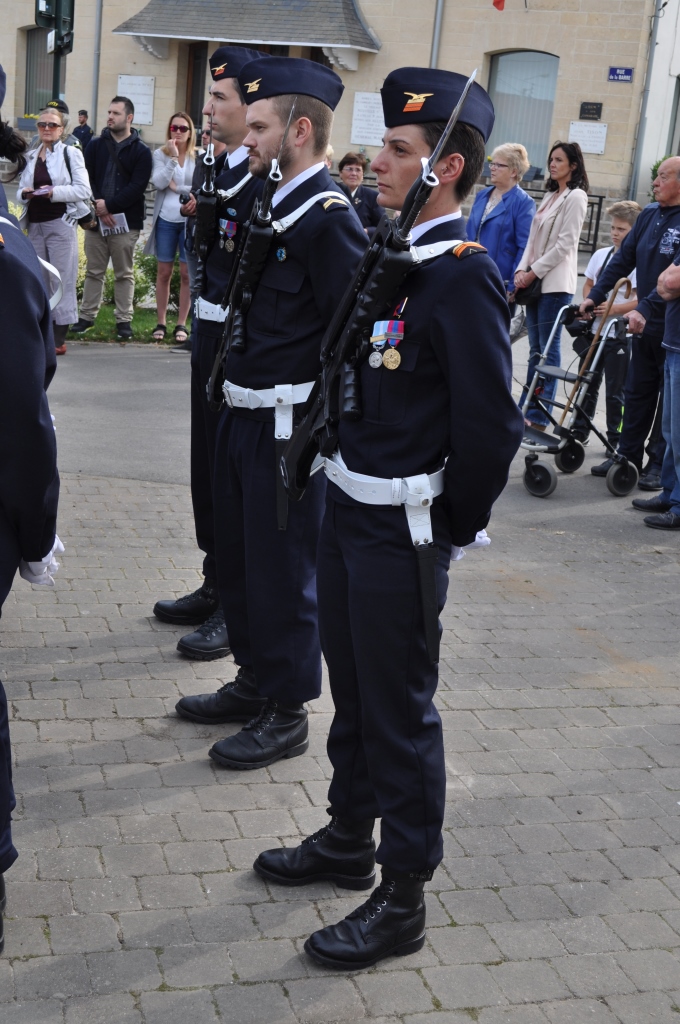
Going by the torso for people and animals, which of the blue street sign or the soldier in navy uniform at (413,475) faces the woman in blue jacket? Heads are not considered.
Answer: the blue street sign

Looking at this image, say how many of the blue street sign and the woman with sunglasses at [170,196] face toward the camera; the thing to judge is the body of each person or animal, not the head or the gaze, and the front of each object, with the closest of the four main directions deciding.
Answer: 2

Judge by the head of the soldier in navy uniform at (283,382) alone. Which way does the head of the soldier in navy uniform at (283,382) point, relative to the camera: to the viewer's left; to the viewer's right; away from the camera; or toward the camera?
to the viewer's left

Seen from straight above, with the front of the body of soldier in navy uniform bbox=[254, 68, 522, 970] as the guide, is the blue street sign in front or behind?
behind

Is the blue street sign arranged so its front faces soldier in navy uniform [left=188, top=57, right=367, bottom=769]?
yes

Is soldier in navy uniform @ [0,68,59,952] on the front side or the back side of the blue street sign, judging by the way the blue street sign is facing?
on the front side

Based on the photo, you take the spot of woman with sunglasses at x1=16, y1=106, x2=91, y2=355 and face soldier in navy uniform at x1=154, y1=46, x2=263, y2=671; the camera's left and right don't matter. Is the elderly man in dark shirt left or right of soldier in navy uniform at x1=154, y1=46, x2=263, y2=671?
left

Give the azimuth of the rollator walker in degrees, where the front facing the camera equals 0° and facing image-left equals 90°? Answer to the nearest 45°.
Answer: approximately 45°

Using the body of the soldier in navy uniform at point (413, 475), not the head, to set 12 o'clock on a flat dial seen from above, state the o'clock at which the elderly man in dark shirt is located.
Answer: The elderly man in dark shirt is roughly at 5 o'clock from the soldier in navy uniform.

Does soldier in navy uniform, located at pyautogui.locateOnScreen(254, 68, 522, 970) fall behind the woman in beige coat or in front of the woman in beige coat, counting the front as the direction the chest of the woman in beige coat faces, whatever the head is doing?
in front

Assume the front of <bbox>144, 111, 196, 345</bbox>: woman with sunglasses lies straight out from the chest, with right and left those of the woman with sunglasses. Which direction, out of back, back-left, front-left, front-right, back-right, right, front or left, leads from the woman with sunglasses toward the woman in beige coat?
front-left

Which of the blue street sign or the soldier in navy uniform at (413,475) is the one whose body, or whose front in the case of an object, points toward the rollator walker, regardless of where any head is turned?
the blue street sign
